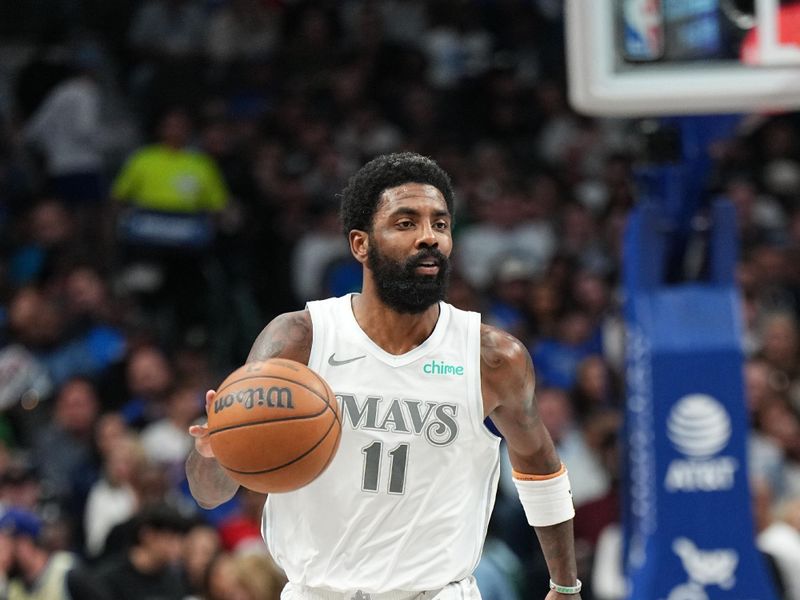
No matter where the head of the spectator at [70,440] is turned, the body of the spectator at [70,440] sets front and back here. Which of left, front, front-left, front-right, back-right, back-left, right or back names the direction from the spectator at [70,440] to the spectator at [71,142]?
back-left

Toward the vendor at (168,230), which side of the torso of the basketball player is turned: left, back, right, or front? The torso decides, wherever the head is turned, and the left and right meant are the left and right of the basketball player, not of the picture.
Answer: back

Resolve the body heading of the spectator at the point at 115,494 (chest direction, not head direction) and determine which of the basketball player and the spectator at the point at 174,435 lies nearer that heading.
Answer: the basketball player

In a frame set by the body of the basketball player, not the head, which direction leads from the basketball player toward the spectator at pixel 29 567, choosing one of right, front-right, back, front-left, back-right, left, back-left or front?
back-right

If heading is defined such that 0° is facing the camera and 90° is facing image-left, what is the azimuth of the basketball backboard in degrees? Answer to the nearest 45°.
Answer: approximately 0°

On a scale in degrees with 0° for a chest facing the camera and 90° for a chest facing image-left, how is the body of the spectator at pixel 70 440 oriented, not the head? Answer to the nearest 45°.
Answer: approximately 315°

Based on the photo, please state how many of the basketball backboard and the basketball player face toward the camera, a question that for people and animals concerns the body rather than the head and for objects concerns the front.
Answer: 2
